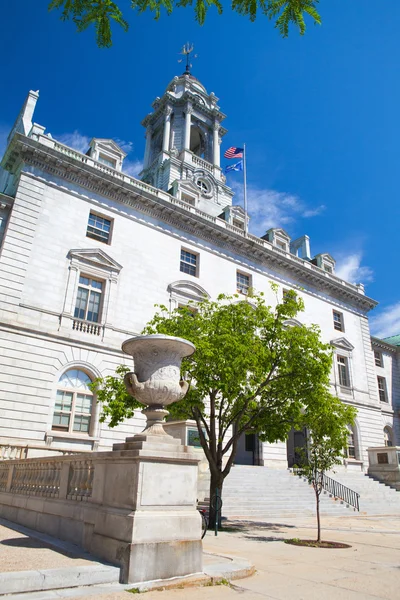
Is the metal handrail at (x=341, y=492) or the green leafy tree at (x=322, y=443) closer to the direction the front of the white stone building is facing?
the green leafy tree

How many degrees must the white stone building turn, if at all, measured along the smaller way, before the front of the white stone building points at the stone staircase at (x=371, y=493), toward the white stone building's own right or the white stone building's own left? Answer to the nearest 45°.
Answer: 0° — it already faces it

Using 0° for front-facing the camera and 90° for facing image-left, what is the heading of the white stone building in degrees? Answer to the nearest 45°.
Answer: approximately 315°

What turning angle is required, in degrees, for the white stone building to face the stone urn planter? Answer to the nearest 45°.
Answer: approximately 45° to its right

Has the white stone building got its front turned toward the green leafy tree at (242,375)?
yes

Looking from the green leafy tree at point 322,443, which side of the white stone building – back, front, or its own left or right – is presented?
front

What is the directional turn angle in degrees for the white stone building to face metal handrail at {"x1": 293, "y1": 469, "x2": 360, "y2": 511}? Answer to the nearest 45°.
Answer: approximately 45° to its left
